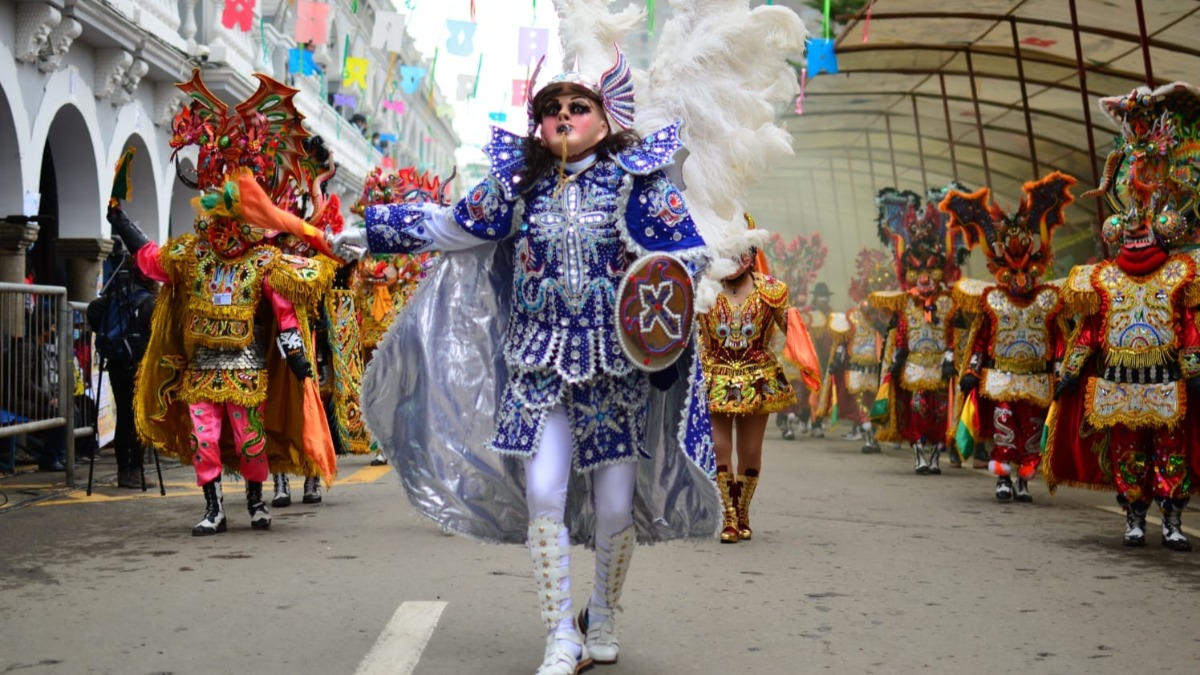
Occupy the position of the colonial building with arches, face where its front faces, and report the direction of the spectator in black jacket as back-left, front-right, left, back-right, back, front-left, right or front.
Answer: front-right

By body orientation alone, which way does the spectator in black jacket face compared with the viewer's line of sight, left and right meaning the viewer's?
facing away from the viewer

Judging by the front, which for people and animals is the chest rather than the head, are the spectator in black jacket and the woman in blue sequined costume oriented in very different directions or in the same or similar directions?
very different directions

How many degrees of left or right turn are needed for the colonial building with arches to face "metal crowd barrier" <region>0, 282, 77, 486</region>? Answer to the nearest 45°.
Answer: approximately 45° to its right

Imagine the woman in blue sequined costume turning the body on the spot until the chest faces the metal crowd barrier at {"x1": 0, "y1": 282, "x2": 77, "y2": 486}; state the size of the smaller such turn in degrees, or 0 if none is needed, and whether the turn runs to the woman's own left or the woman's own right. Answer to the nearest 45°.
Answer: approximately 135° to the woman's own right

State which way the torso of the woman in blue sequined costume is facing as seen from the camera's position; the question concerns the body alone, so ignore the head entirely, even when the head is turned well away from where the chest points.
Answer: toward the camera

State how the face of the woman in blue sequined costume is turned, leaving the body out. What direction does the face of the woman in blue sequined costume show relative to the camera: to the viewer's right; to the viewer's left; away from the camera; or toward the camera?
toward the camera

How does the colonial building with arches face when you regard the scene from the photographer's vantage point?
facing the viewer and to the right of the viewer

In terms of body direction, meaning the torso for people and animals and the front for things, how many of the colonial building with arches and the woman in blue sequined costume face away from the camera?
0
